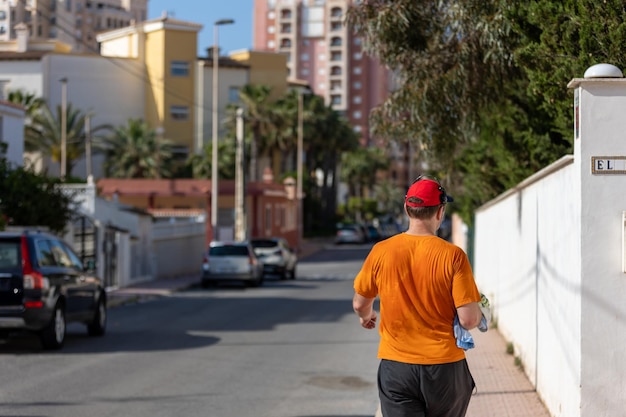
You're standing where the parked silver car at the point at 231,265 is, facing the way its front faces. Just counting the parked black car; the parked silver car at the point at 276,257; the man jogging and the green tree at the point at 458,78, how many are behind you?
3

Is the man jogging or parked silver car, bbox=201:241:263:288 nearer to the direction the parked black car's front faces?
the parked silver car

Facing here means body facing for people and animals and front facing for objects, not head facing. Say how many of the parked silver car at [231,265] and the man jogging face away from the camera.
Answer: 2

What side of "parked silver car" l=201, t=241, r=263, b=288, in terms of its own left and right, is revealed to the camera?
back

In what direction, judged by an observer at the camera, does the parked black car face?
facing away from the viewer and to the right of the viewer

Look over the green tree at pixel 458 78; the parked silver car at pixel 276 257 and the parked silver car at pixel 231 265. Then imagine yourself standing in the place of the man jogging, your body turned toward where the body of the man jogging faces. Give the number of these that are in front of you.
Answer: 3

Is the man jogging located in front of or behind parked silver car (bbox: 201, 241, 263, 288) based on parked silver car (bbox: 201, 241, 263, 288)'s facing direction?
behind

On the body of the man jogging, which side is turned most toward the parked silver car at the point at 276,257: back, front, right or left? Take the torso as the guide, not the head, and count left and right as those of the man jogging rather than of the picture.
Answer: front

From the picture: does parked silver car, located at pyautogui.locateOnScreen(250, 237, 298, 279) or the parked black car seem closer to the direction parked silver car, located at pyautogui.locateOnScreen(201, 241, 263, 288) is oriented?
the parked silver car, located at pyautogui.locateOnScreen(250, 237, 298, 279)

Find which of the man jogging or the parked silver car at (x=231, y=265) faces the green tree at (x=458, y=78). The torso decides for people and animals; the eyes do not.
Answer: the man jogging

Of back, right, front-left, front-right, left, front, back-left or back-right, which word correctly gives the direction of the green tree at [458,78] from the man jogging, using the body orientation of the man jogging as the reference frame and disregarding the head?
front

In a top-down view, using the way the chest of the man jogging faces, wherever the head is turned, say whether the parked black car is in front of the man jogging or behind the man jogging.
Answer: in front

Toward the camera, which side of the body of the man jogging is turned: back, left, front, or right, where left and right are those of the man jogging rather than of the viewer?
back
